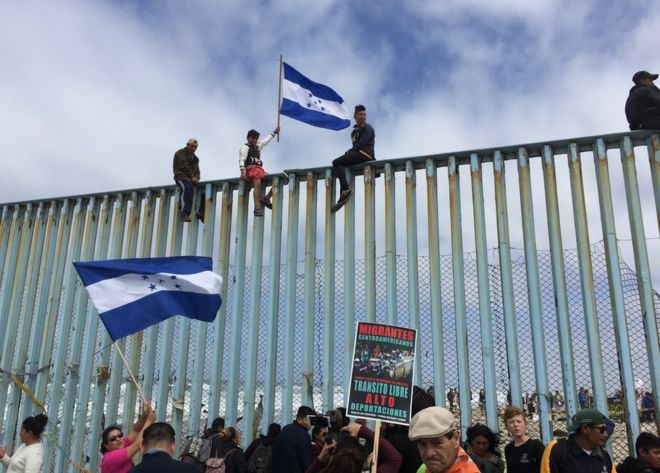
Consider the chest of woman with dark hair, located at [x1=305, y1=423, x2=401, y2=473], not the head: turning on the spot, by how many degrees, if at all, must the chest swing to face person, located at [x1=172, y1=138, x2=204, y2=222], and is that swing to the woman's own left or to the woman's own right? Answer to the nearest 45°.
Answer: approximately 45° to the woman's own left

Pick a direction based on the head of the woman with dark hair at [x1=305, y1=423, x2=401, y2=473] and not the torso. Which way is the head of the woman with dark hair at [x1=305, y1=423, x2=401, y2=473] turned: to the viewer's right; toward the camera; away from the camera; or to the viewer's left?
away from the camera
